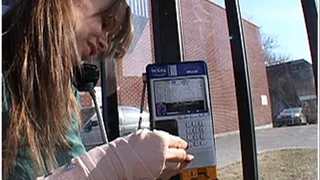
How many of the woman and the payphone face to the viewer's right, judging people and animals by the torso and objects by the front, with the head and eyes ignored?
1

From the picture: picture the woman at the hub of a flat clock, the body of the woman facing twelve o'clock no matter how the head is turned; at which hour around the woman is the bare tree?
The bare tree is roughly at 11 o'clock from the woman.

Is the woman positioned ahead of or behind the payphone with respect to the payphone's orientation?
ahead

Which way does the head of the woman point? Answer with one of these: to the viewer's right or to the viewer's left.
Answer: to the viewer's right

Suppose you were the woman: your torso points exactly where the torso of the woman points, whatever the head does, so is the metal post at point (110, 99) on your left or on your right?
on your left

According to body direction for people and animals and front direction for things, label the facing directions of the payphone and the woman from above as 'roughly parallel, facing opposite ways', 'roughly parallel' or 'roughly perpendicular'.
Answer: roughly perpendicular

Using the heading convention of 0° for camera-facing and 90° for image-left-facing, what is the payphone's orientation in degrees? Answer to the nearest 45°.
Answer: approximately 0°

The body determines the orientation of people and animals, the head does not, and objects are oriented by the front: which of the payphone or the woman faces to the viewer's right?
the woman

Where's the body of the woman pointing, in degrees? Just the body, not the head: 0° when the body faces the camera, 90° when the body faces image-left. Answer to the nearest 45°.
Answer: approximately 270°

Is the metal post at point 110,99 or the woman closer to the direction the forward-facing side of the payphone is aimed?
the woman

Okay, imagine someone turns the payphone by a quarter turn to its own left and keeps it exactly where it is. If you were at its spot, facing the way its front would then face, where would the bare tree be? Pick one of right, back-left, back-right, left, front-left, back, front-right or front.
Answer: front-left

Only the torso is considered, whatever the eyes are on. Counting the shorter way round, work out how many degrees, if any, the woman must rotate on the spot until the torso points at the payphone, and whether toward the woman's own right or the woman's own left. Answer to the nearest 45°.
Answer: approximately 45° to the woman's own left
